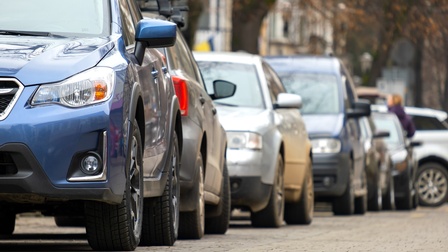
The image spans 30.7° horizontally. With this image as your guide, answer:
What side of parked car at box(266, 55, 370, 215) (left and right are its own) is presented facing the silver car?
front

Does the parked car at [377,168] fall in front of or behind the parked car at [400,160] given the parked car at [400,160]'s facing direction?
in front

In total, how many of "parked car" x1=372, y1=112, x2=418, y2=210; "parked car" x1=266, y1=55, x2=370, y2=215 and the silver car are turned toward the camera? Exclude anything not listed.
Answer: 3

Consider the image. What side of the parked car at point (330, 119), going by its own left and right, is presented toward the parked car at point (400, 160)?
back

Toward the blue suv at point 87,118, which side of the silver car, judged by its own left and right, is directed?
front

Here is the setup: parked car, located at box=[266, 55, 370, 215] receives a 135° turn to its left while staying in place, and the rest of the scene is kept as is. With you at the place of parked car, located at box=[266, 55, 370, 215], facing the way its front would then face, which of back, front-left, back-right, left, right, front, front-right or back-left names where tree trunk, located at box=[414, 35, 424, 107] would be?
front-left

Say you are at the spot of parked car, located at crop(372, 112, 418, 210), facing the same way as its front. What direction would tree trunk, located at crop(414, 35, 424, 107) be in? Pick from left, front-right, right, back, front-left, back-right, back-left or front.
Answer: back

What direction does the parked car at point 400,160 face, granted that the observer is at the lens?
facing the viewer

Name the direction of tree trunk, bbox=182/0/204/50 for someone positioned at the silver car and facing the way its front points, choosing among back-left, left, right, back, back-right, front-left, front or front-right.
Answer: back

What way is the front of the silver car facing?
toward the camera

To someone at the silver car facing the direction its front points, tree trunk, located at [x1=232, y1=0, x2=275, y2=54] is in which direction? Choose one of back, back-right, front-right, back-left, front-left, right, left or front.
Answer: back

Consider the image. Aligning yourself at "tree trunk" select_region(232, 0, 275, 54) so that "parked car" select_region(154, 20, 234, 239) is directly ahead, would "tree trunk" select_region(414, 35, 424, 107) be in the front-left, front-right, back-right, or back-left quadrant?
back-left

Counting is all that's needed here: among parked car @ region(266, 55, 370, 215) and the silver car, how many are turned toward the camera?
2

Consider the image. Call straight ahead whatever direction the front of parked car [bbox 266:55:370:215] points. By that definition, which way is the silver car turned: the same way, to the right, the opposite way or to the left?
the same way

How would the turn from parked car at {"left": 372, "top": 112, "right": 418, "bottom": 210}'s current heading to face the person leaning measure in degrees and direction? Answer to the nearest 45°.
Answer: approximately 180°

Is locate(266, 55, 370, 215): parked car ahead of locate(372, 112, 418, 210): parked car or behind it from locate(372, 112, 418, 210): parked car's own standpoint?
ahead

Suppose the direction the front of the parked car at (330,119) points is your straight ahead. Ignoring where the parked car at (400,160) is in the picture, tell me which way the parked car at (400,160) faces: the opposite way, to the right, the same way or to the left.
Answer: the same way

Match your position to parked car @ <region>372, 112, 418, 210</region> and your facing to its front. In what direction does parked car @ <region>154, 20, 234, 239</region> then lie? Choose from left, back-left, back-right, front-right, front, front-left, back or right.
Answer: front
